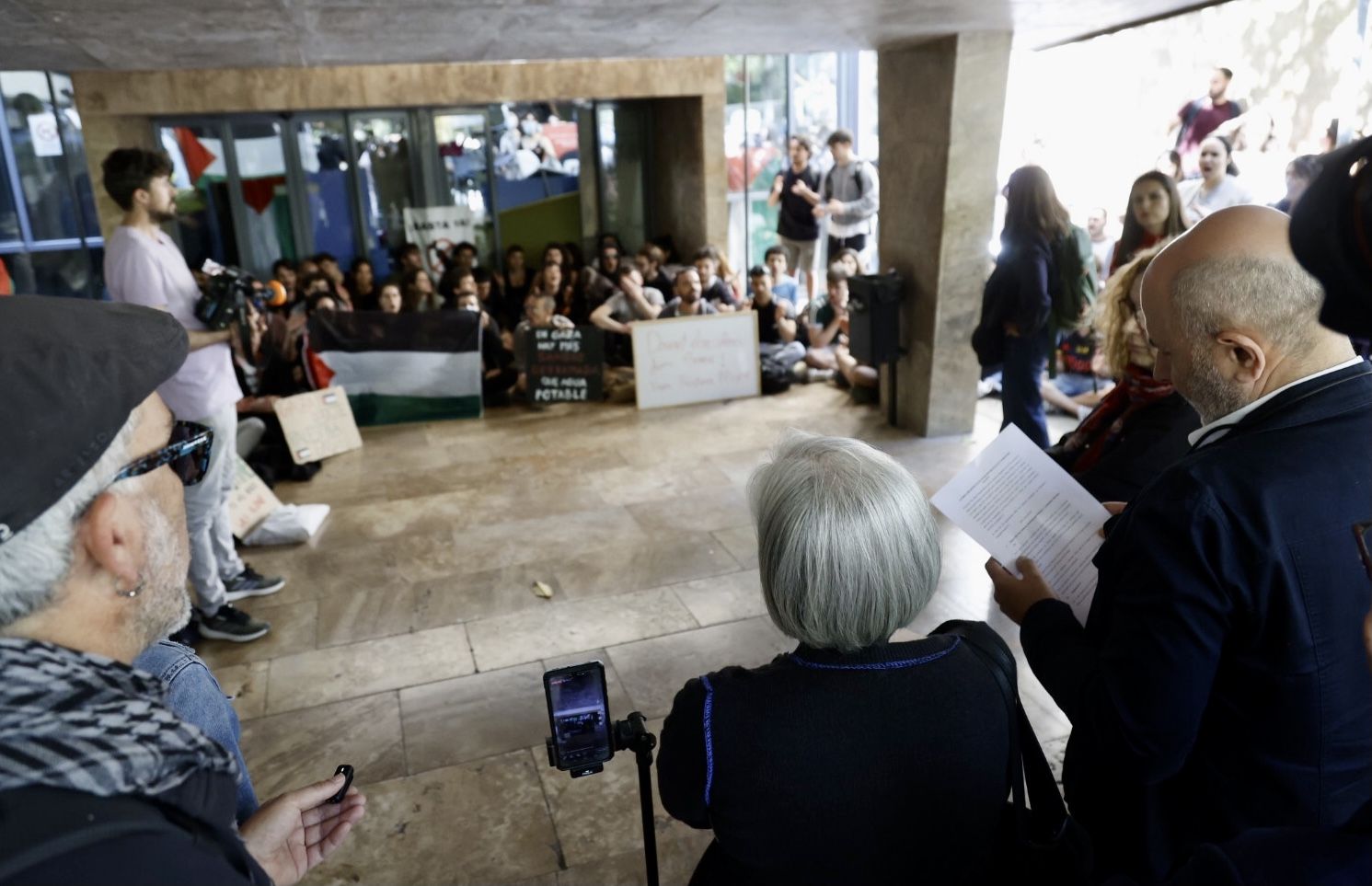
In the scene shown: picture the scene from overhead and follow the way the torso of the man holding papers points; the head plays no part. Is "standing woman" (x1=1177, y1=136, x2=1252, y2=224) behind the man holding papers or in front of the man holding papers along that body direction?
in front

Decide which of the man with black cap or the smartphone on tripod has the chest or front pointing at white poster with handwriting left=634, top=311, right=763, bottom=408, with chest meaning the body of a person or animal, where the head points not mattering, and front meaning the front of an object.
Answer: the man with black cap

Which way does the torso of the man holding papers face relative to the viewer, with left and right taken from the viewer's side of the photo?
facing away from the viewer and to the left of the viewer

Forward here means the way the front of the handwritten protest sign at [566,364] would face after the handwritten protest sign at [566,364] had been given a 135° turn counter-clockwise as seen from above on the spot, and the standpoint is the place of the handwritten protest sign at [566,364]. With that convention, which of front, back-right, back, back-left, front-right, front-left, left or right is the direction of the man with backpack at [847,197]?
front

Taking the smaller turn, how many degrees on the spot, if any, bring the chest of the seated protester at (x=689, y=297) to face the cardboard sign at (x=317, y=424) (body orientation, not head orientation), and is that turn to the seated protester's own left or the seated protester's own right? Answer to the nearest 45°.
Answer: approximately 45° to the seated protester's own right

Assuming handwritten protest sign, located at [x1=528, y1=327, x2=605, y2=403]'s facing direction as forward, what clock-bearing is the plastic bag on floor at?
The plastic bag on floor is roughly at 1 o'clock from the handwritten protest sign.

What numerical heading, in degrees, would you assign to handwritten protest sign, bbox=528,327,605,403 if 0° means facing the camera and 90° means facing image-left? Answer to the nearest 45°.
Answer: approximately 0°

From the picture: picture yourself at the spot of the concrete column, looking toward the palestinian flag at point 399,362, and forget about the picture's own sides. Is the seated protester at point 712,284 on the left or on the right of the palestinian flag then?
right

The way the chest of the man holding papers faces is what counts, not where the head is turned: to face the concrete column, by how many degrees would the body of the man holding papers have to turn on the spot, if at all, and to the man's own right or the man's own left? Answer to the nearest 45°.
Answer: approximately 45° to the man's own right
